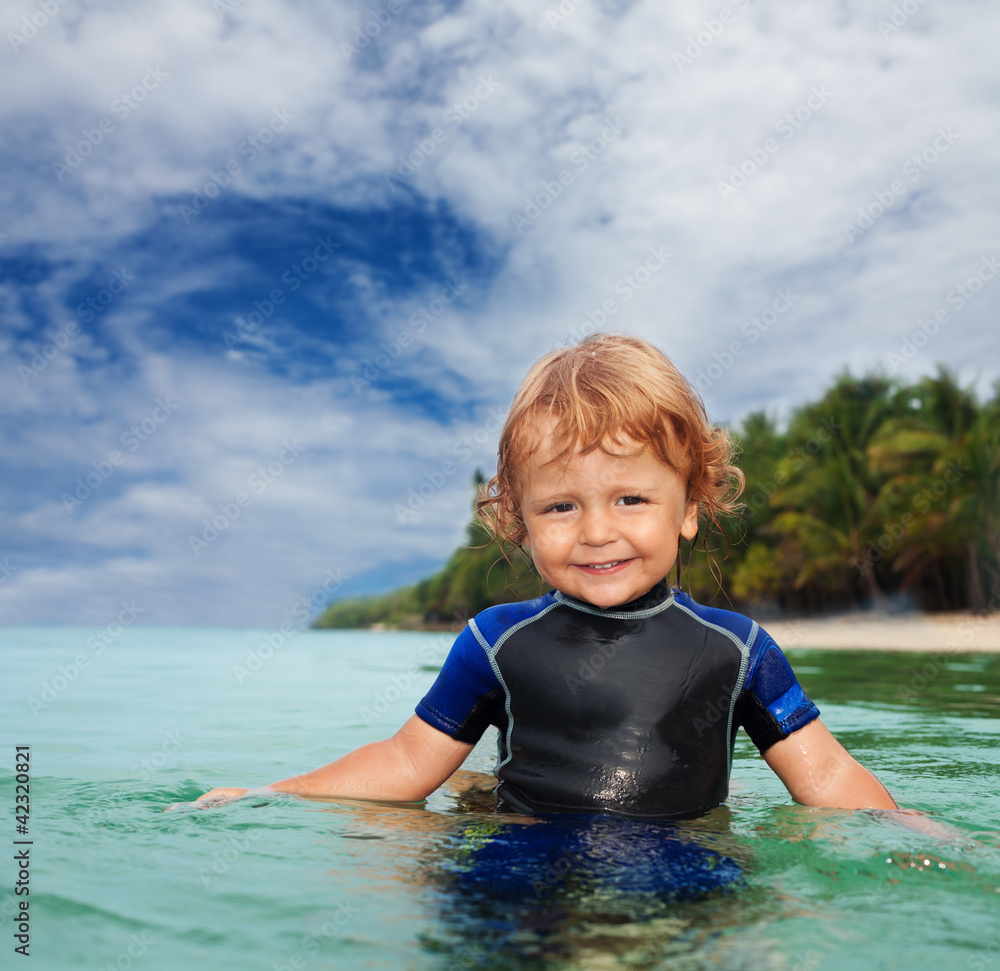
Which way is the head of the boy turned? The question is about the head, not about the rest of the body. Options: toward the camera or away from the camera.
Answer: toward the camera

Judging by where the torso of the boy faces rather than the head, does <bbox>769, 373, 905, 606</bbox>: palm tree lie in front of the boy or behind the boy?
behind

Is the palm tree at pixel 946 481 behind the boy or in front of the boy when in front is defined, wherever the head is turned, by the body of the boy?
behind

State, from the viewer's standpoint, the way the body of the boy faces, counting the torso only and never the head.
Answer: toward the camera
